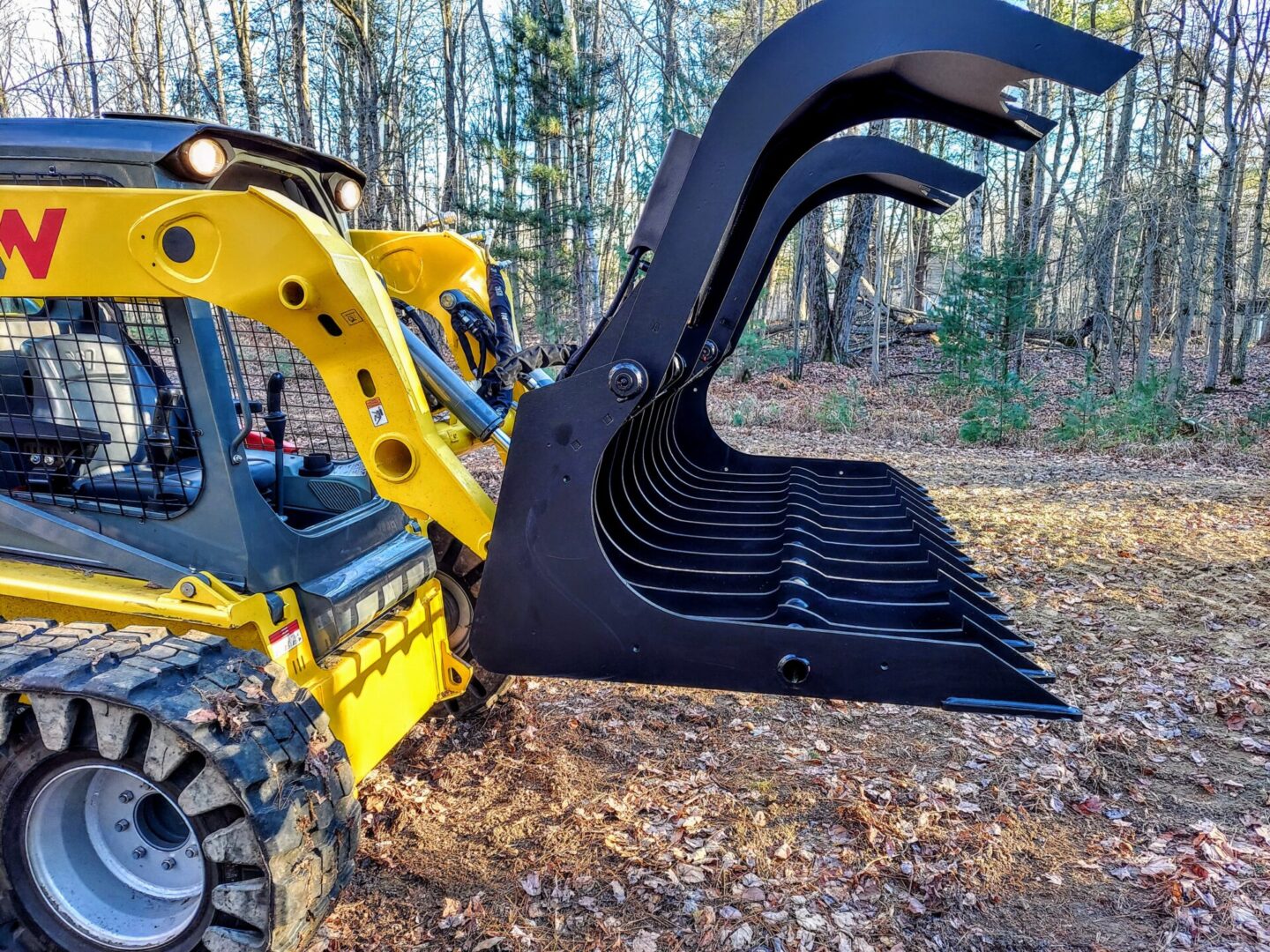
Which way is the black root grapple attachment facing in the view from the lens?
facing to the right of the viewer

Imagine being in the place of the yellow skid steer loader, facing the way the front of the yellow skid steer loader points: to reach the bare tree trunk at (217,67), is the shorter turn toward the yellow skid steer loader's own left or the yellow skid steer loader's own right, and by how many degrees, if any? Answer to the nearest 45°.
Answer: approximately 90° to the yellow skid steer loader's own left

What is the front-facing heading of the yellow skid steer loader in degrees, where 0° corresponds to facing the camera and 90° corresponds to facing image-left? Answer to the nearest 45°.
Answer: approximately 270°

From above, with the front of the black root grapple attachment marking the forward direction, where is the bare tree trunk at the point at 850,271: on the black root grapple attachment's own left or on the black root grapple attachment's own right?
on the black root grapple attachment's own left

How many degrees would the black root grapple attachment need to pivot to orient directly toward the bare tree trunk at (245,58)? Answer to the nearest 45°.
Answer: approximately 135° to its left

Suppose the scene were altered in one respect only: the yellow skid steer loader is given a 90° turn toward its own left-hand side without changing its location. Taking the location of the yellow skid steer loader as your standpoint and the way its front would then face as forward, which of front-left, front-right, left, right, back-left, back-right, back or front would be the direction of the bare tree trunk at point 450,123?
front

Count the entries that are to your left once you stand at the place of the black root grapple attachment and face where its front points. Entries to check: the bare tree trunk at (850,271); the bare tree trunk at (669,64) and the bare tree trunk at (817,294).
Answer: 3

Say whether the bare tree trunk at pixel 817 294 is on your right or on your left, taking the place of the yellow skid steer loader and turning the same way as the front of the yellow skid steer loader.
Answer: on your left

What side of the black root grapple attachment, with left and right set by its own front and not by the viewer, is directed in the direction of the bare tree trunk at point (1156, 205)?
left

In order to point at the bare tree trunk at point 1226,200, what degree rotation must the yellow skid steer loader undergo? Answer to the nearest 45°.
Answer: approximately 45° to its left

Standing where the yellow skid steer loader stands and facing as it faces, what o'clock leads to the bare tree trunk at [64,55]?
The bare tree trunk is roughly at 8 o'clock from the yellow skid steer loader.
